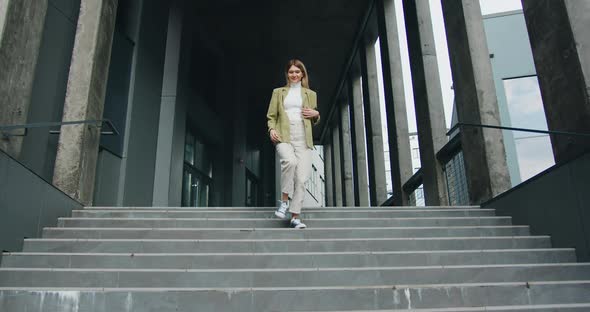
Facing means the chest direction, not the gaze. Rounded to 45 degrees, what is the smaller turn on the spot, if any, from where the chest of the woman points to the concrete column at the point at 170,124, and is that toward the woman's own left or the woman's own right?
approximately 135° to the woman's own right

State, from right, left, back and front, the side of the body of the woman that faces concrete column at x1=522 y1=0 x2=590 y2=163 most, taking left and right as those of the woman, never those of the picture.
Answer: left

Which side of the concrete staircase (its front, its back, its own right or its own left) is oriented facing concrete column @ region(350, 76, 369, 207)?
back

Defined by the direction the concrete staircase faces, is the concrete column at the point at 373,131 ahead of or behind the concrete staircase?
behind

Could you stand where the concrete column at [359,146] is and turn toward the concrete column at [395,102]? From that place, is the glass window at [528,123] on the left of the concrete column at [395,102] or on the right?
left

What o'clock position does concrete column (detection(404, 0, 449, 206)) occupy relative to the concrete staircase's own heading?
The concrete column is roughly at 7 o'clock from the concrete staircase.

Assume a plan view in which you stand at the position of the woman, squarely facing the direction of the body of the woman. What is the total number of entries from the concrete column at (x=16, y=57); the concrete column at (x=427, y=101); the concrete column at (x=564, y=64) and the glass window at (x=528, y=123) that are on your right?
1

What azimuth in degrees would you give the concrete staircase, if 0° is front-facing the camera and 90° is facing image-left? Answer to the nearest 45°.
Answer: approximately 0°

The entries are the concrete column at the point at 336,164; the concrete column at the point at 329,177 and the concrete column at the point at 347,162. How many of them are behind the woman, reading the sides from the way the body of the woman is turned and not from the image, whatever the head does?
3

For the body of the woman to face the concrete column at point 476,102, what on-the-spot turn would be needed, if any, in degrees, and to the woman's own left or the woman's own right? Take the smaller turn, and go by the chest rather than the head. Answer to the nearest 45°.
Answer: approximately 135° to the woman's own left
